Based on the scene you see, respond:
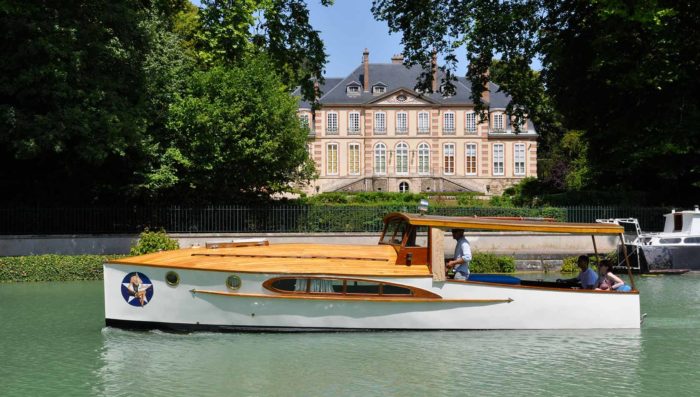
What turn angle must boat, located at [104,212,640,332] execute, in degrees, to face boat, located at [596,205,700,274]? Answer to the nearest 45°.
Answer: approximately 135° to its right

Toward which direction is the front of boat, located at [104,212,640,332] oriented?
to the viewer's left

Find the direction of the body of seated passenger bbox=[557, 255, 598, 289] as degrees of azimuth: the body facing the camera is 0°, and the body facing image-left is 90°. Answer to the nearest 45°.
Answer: approximately 90°

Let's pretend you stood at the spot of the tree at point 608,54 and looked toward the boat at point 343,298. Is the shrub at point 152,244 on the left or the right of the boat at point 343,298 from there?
right

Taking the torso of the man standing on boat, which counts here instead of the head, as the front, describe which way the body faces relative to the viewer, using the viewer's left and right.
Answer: facing to the left of the viewer

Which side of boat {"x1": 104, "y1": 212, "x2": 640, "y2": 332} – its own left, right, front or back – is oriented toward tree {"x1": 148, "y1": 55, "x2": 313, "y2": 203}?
right

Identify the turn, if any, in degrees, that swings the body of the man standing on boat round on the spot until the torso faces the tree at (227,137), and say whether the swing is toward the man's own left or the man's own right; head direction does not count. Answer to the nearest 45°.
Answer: approximately 45° to the man's own right
